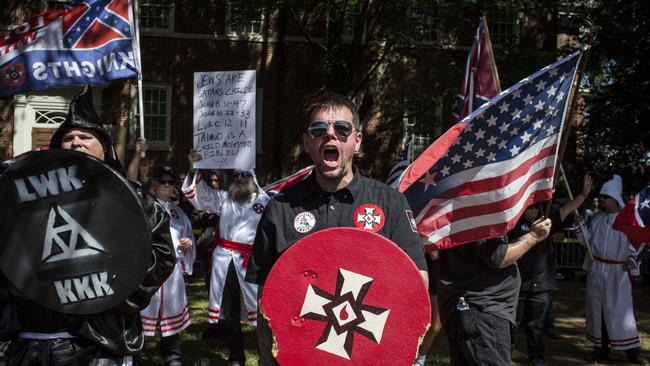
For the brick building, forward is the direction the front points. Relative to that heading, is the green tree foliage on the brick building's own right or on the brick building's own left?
on the brick building's own left

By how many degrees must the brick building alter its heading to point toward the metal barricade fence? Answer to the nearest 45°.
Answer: approximately 45° to its left

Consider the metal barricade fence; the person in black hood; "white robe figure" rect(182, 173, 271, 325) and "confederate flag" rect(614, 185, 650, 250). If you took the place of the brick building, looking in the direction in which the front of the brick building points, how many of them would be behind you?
0

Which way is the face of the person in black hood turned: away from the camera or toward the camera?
toward the camera

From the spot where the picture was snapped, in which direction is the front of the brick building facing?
facing the viewer

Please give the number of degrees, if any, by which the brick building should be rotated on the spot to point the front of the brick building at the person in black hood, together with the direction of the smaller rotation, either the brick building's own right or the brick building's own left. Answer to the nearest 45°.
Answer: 0° — it already faces them

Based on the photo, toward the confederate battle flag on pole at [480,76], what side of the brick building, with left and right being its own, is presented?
front

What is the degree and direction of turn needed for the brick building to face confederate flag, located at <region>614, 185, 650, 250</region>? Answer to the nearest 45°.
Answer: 0° — it already faces it

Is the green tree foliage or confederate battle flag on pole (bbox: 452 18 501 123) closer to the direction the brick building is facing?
the confederate battle flag on pole

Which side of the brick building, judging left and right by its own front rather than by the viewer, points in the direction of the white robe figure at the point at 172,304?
front

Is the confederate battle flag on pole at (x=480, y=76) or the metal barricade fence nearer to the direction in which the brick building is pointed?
the confederate battle flag on pole

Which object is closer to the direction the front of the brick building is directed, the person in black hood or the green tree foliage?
the person in black hood

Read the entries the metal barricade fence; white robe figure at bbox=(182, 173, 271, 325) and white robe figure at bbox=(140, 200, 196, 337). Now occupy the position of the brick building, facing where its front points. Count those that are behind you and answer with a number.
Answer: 0

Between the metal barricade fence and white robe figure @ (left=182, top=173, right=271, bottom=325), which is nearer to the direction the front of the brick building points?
the white robe figure

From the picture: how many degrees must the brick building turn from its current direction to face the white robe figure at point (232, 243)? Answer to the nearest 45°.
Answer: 0° — it already faces it
